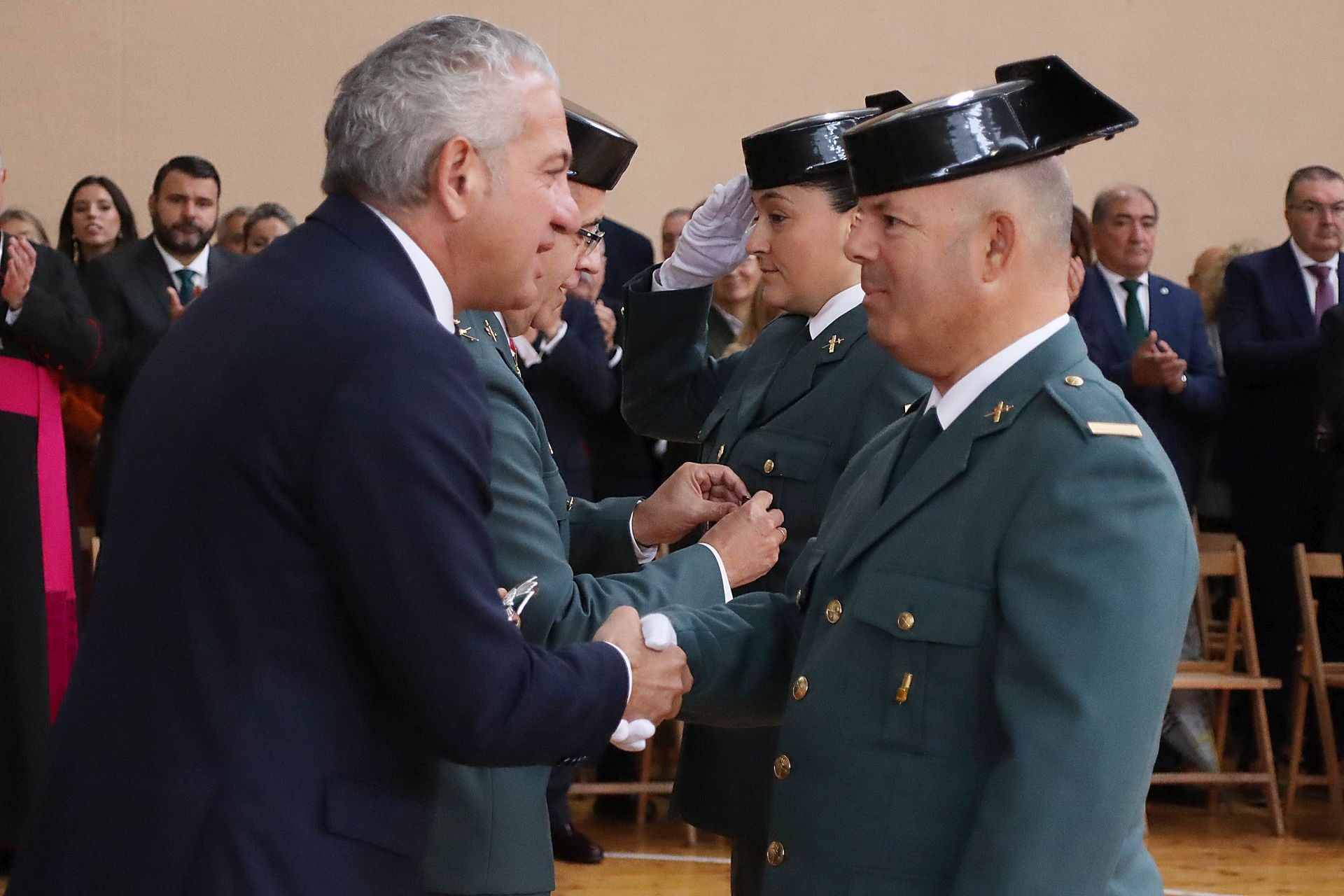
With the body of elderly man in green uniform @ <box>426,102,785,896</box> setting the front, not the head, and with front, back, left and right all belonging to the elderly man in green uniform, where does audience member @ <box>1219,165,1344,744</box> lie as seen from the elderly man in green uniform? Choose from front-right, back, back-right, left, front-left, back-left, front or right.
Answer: front-left

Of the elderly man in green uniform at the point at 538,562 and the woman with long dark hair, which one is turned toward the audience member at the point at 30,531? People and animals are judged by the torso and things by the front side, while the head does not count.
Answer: the woman with long dark hair

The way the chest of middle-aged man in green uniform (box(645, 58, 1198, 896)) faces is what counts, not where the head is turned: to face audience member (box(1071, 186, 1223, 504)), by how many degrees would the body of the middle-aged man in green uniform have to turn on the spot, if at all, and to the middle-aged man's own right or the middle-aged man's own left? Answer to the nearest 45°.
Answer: approximately 135° to the middle-aged man's own right

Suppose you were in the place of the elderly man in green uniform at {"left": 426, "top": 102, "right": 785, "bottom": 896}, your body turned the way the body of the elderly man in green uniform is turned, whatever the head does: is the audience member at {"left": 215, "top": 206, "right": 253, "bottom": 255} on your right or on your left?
on your left

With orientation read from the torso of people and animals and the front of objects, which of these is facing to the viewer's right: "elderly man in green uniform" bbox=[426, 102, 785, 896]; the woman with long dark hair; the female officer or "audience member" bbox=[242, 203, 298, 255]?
the elderly man in green uniform

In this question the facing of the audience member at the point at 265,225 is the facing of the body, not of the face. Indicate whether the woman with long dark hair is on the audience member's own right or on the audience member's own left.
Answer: on the audience member's own right

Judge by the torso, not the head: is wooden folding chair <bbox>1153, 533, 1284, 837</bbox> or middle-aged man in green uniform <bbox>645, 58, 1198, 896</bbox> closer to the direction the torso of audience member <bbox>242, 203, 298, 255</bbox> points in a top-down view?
the middle-aged man in green uniform

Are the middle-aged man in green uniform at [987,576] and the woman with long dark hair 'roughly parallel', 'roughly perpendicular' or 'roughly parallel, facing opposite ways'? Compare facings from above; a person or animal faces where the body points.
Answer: roughly perpendicular

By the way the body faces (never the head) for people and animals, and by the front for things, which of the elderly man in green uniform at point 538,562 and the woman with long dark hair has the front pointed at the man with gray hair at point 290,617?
the woman with long dark hair

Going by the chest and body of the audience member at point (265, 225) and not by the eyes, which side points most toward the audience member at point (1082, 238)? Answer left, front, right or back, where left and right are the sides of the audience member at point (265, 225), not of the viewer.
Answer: left

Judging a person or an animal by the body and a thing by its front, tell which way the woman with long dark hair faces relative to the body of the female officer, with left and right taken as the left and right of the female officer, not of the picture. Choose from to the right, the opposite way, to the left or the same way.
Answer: to the left

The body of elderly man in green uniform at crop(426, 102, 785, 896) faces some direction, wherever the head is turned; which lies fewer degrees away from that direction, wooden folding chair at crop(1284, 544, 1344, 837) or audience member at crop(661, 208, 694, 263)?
the wooden folding chair

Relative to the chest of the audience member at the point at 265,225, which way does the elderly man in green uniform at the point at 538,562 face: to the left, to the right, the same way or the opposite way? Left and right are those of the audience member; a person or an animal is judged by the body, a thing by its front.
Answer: to the left

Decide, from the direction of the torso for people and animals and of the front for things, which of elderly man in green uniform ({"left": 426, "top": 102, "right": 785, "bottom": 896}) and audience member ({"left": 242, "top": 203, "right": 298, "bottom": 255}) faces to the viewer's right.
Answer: the elderly man in green uniform

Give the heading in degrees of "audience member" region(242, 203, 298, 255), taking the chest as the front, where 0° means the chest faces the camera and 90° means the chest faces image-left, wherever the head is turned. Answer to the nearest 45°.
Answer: approximately 0°

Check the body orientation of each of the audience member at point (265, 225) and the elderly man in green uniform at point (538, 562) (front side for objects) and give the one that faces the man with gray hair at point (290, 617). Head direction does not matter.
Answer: the audience member
